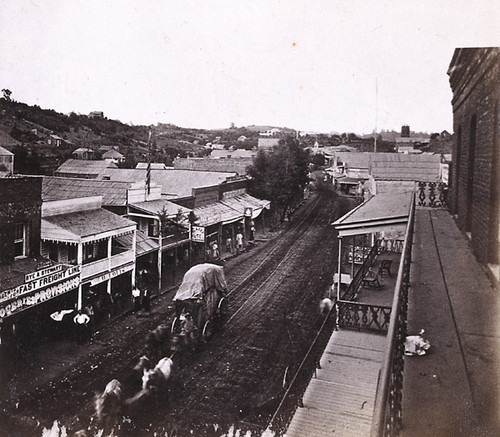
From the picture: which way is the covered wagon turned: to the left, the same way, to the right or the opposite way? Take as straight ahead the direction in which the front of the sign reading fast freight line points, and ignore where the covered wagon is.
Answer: to the right

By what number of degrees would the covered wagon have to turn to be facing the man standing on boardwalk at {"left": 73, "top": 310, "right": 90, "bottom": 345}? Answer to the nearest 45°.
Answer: approximately 45° to its right

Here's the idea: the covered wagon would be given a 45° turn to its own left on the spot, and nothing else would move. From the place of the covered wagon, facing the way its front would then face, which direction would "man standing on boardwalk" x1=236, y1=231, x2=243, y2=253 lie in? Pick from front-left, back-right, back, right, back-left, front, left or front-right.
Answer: back

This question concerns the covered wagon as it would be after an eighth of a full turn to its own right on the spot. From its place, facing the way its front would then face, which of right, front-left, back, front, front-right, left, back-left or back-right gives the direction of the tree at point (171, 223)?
right

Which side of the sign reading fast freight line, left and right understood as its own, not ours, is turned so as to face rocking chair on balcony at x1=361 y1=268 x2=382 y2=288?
front

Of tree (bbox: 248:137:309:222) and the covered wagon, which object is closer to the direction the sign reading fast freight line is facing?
the covered wagon

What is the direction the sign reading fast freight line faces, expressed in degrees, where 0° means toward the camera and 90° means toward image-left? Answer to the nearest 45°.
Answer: approximately 315°

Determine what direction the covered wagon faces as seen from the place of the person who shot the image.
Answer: facing the viewer and to the left of the viewer

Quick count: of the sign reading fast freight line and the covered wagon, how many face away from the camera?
0

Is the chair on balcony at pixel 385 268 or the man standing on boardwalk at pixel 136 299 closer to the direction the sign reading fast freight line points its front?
the chair on balcony

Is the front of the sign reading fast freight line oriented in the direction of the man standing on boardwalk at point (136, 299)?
no

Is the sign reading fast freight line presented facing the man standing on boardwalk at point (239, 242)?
no
